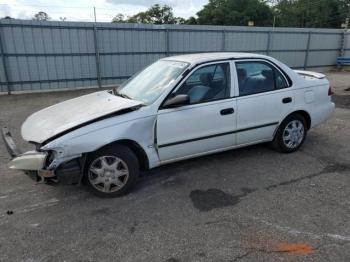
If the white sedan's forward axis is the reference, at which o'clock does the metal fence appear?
The metal fence is roughly at 4 o'clock from the white sedan.

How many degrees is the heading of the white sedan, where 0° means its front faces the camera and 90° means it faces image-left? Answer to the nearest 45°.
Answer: approximately 45°
